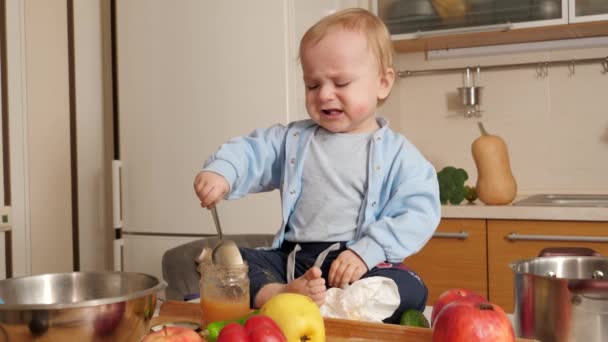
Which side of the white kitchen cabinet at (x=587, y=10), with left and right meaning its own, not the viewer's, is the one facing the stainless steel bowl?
front

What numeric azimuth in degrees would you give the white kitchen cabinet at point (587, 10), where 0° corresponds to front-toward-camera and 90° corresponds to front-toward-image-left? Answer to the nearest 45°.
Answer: approximately 0°

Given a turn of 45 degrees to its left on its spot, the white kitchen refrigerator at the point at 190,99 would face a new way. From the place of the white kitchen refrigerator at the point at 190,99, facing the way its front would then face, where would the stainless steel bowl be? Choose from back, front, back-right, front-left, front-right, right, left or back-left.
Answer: front-right

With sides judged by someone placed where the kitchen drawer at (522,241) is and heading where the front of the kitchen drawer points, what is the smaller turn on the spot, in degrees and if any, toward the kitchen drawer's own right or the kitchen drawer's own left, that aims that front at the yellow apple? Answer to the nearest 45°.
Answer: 0° — it already faces it

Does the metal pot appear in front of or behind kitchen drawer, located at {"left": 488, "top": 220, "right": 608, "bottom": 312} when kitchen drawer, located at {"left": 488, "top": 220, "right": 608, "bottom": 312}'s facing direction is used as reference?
in front

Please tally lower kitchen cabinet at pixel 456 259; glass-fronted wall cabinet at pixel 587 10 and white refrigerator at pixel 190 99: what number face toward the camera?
3

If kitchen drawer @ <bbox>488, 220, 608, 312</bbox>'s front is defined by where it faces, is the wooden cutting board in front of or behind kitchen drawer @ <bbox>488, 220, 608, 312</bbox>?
in front

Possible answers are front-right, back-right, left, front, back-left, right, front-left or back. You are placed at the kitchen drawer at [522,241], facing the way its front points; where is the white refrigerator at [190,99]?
right
